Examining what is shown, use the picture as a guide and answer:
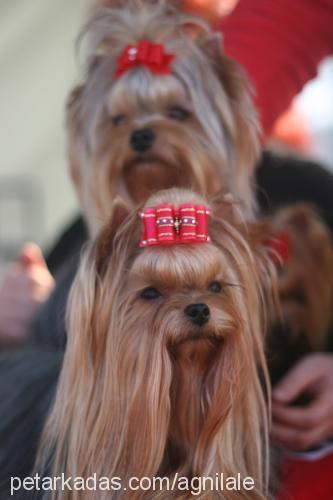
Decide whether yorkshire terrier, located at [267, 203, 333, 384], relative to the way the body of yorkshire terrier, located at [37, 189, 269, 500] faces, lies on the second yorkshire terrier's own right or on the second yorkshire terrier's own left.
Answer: on the second yorkshire terrier's own left

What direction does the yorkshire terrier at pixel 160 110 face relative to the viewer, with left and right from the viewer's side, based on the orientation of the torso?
facing the viewer

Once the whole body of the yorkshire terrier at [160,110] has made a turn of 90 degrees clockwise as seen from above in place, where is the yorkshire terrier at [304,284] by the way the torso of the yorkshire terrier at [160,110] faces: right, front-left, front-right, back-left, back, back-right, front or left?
back-right

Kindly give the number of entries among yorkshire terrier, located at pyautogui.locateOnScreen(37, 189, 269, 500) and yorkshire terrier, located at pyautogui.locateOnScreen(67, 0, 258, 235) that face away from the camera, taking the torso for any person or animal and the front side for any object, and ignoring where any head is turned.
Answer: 0
